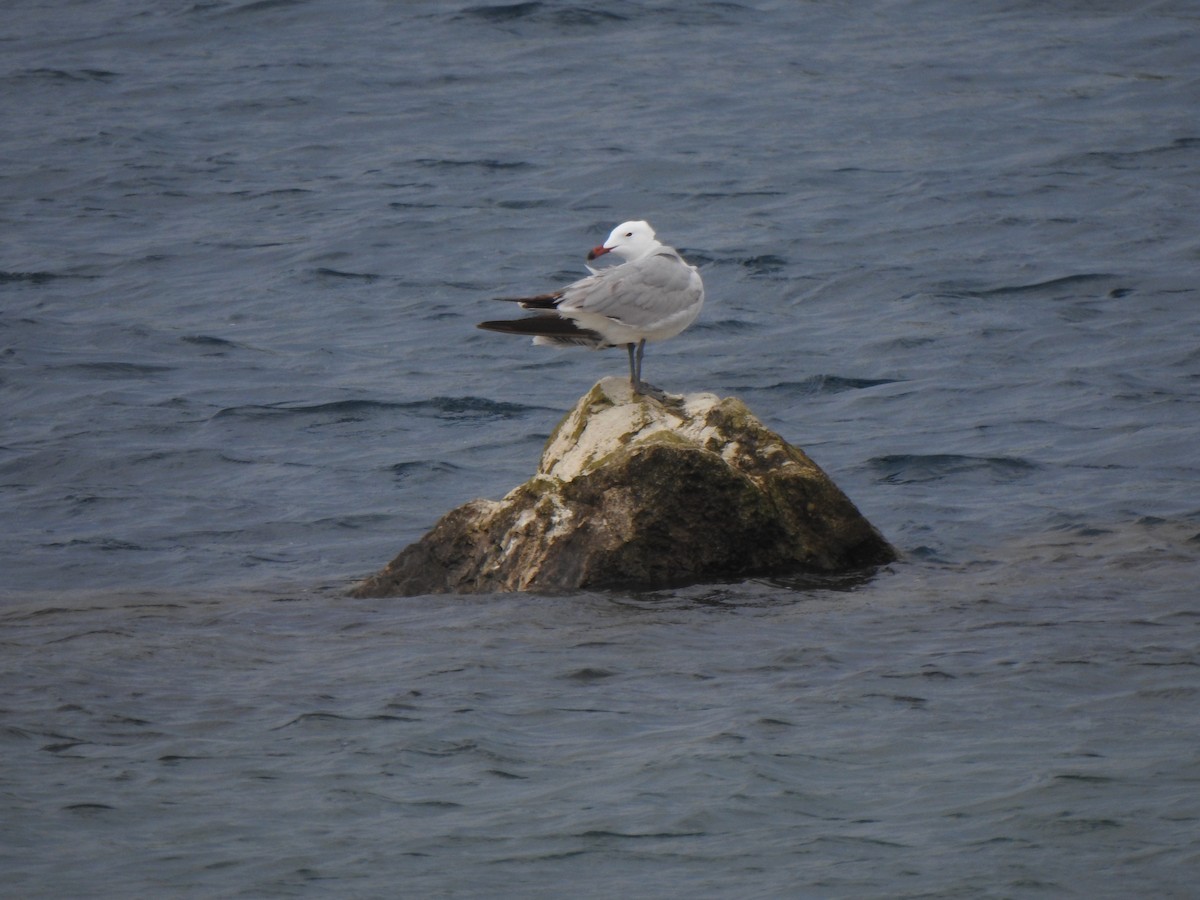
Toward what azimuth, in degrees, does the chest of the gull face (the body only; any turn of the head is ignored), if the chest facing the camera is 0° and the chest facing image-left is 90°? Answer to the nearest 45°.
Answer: approximately 270°
